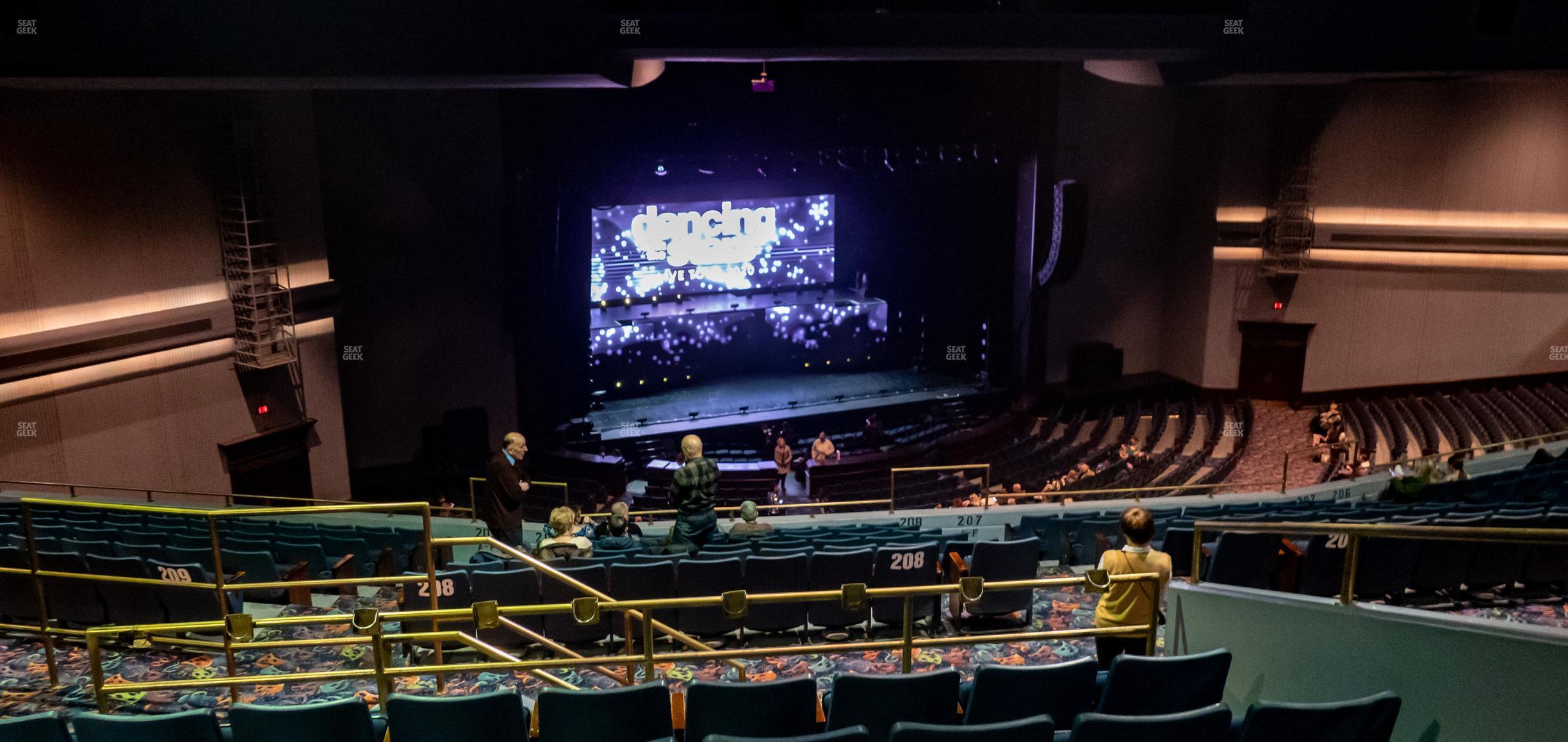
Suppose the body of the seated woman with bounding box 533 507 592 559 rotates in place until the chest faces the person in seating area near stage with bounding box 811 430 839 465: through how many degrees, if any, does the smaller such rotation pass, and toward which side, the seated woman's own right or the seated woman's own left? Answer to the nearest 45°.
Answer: approximately 45° to the seated woman's own right

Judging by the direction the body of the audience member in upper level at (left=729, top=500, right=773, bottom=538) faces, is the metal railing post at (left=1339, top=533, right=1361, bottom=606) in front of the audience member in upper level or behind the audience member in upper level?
behind

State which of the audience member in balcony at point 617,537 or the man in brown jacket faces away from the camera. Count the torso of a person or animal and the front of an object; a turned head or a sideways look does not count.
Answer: the audience member in balcony

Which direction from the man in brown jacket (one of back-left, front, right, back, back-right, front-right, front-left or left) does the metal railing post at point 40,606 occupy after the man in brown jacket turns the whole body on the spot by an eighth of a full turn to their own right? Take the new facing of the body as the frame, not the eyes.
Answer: right

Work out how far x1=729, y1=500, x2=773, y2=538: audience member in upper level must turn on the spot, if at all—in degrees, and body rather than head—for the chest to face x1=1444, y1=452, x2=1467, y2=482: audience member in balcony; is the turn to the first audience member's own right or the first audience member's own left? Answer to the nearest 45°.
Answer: approximately 90° to the first audience member's own right

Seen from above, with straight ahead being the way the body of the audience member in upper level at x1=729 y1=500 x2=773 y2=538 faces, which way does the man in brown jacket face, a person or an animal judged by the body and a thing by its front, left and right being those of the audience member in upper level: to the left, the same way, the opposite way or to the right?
to the right

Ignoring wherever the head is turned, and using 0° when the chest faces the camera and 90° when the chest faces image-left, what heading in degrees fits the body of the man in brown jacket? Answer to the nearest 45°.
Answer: approximately 270°

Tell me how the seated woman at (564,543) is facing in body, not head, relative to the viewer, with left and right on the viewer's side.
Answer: facing away from the viewer

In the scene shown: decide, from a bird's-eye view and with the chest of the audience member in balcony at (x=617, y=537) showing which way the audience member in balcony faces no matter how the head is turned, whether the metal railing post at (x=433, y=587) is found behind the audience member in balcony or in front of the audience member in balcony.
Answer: behind

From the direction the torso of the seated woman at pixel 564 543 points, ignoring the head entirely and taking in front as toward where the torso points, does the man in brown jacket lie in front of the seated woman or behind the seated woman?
in front

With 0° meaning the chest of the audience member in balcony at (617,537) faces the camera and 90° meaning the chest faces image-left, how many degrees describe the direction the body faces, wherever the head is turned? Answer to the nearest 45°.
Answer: approximately 180°

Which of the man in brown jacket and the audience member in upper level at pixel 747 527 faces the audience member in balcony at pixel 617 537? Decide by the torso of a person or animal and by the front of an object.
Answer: the man in brown jacket

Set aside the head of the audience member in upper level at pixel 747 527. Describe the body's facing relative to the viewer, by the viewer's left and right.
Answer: facing away from the viewer

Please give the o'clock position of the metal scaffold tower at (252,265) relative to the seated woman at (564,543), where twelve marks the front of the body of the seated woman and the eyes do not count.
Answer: The metal scaffold tower is roughly at 11 o'clock from the seated woman.

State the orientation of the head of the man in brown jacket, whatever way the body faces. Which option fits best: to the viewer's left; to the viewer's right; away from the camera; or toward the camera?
to the viewer's right

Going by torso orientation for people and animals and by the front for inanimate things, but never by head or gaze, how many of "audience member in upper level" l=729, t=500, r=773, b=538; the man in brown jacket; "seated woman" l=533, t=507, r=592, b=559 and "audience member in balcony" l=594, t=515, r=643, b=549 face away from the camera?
3

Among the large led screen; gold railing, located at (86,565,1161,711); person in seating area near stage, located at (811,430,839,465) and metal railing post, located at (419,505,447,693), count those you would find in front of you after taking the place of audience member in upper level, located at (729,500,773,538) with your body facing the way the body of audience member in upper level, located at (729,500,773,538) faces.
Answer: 2
